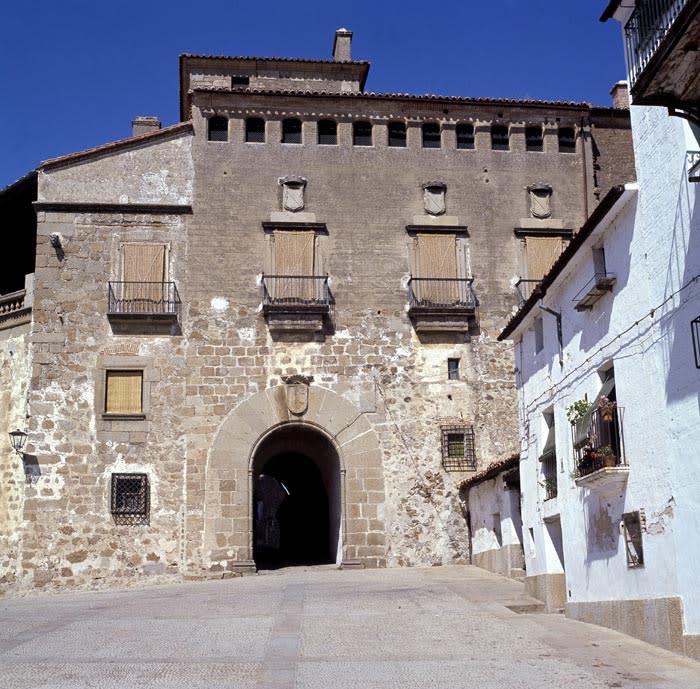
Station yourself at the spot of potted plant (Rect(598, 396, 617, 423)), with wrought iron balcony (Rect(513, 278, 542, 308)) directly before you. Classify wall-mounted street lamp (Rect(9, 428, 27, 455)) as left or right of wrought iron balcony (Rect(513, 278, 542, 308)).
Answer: left

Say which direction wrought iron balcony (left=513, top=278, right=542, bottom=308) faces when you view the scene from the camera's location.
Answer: facing the viewer

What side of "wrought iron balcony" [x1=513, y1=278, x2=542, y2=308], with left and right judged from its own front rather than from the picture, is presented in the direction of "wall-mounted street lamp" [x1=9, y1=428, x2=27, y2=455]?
right

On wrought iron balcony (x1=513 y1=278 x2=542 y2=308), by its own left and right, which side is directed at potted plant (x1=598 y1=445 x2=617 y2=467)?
front

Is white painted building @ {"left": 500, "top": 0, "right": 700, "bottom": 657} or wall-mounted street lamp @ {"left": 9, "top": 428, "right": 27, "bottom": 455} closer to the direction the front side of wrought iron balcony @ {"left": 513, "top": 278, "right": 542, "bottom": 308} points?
the white painted building

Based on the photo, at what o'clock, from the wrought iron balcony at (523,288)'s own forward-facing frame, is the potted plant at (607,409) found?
The potted plant is roughly at 12 o'clock from the wrought iron balcony.

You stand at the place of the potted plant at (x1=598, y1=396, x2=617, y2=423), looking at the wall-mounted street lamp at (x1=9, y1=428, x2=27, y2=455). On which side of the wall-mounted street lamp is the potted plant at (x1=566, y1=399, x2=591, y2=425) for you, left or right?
right

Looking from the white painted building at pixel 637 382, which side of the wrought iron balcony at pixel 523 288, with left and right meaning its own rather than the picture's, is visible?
front
